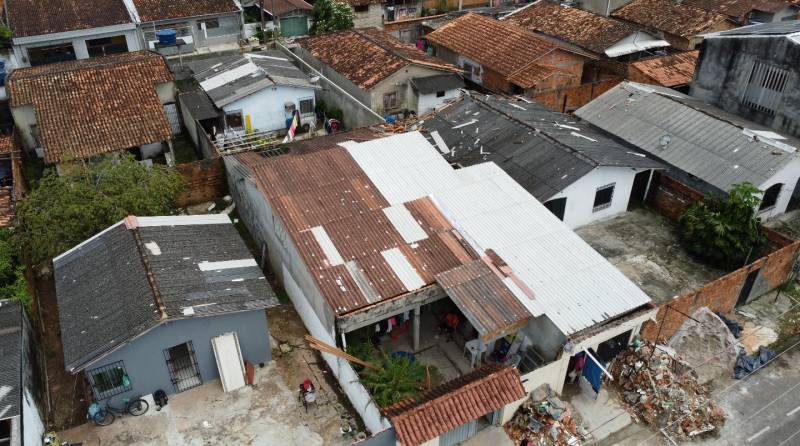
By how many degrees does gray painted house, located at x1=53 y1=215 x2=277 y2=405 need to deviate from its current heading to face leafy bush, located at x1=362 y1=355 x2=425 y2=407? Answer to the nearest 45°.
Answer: approximately 45° to its left

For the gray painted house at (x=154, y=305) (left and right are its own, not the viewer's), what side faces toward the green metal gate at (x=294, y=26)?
back

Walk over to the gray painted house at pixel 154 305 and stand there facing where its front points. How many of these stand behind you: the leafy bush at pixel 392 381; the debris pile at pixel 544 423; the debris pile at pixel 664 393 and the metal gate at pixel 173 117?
1

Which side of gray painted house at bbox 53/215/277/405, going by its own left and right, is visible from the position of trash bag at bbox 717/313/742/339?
left

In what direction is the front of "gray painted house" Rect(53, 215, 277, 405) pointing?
toward the camera

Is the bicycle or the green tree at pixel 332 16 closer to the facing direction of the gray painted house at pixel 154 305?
the bicycle

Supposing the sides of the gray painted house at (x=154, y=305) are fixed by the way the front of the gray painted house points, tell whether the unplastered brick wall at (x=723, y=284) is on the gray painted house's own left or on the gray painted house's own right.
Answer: on the gray painted house's own left

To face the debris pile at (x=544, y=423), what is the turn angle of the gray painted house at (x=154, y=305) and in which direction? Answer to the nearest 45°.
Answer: approximately 45° to its left

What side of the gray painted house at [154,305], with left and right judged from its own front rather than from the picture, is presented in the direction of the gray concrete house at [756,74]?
left

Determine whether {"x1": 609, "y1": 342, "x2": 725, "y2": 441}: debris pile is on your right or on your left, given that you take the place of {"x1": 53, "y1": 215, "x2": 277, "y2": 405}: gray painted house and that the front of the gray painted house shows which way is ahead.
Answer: on your left

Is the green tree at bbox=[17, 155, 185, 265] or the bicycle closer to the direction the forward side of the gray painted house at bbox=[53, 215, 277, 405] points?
the bicycle

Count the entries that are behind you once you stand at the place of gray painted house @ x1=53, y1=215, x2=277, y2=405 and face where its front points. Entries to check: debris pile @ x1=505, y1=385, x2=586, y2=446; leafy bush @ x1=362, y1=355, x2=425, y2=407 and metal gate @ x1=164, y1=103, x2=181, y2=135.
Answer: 1

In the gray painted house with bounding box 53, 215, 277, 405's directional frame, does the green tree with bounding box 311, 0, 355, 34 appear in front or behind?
behind

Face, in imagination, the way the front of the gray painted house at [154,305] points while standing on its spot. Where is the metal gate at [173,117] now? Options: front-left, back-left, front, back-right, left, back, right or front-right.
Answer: back

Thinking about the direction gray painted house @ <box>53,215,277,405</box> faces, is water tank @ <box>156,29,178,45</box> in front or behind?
behind

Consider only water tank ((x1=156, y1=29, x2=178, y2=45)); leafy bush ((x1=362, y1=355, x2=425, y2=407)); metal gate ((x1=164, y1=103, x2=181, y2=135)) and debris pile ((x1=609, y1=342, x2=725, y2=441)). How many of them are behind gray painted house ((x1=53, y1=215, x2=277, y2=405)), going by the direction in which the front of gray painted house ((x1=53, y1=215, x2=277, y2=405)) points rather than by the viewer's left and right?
2
